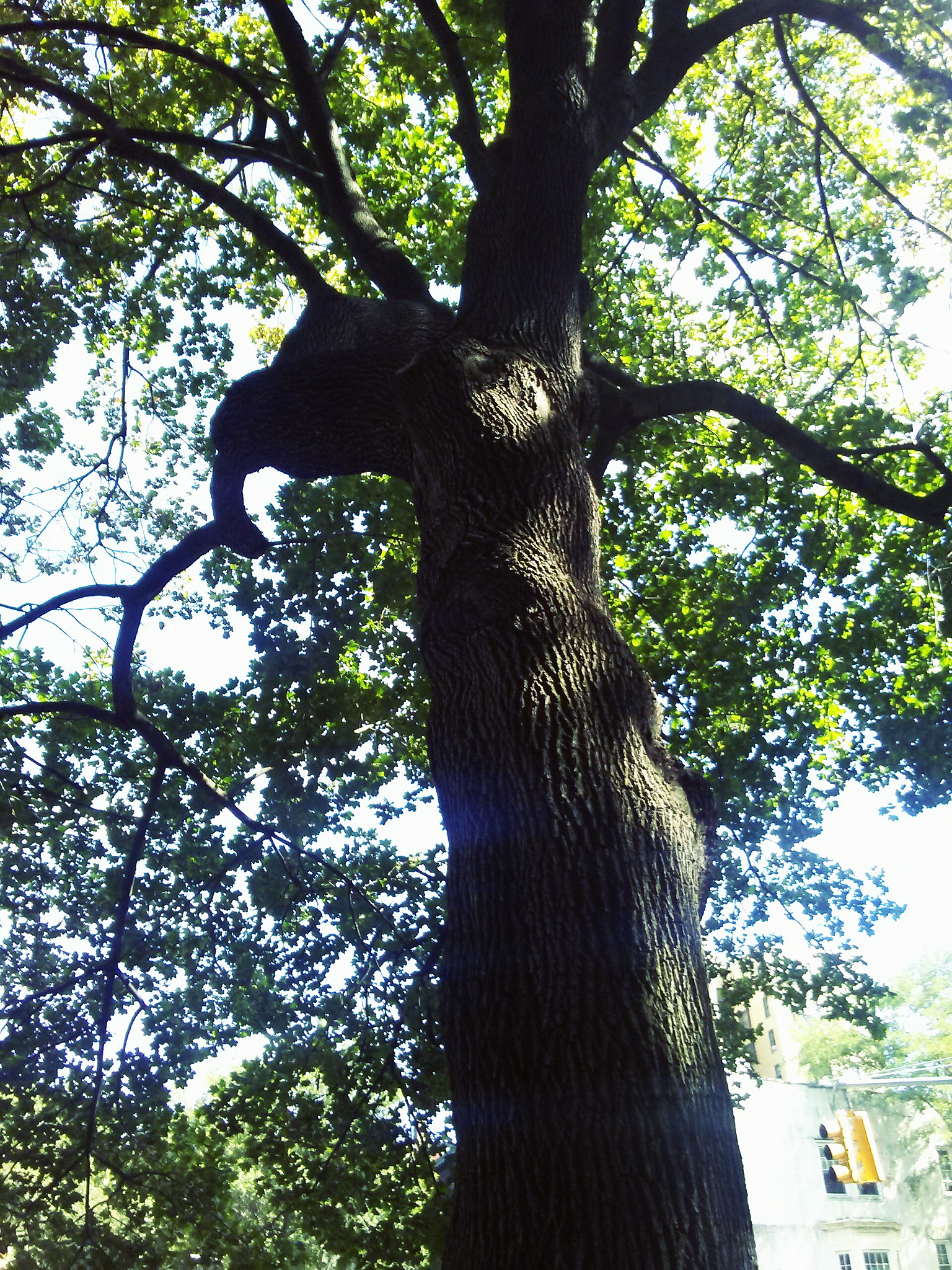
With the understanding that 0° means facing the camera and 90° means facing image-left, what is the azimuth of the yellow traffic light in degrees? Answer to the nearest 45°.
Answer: approximately 90°

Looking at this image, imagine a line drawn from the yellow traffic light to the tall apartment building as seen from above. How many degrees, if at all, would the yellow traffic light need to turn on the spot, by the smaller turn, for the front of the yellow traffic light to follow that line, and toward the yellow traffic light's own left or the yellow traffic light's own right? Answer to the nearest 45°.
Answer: approximately 90° to the yellow traffic light's own right
